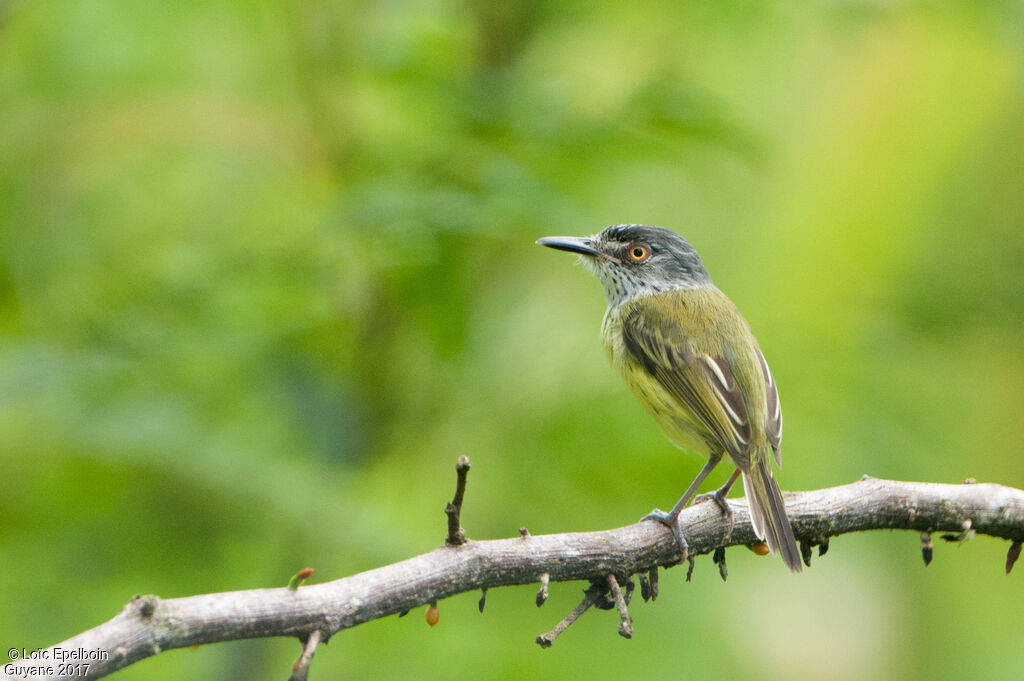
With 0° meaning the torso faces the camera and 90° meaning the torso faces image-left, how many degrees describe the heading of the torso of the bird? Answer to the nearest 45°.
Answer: approximately 135°
